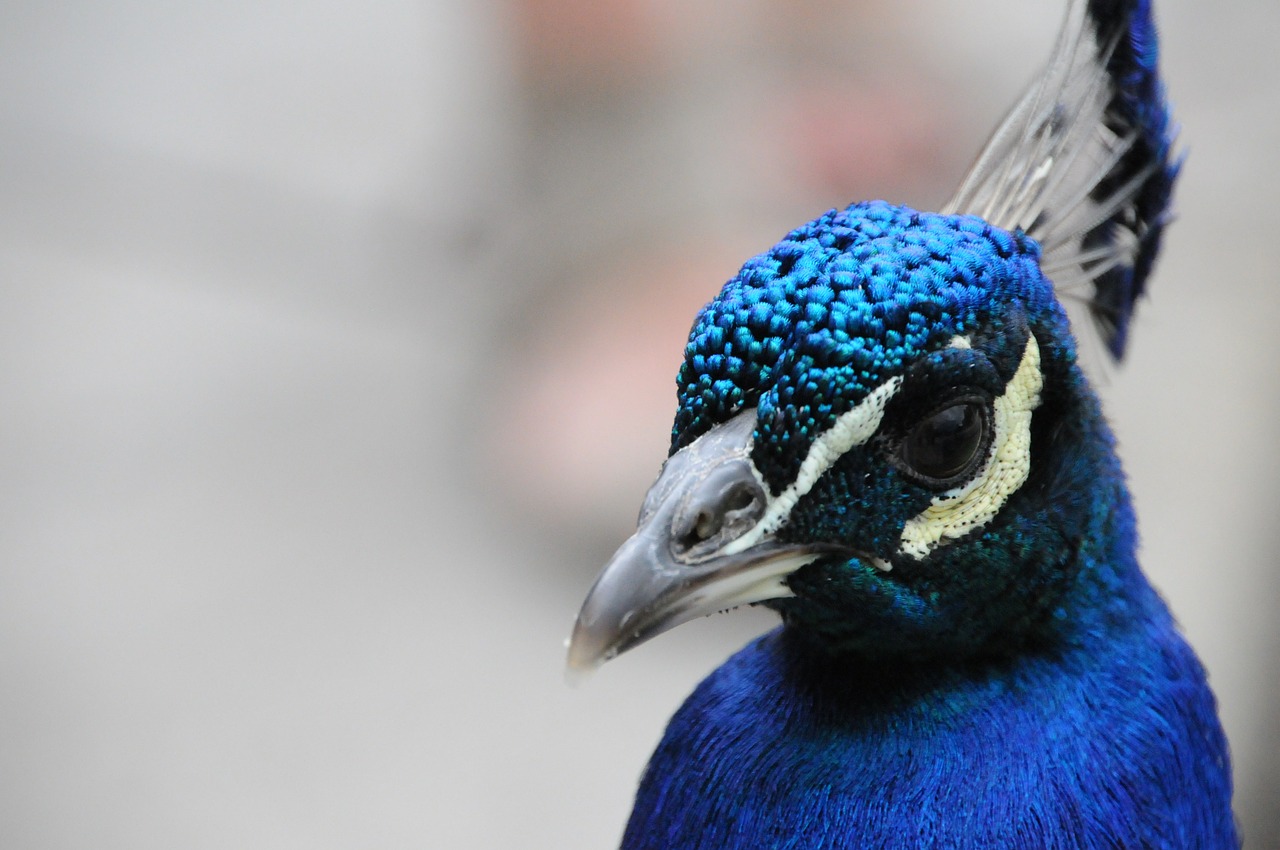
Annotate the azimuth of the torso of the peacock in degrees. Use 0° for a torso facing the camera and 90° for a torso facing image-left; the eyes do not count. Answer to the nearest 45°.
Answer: approximately 45°
